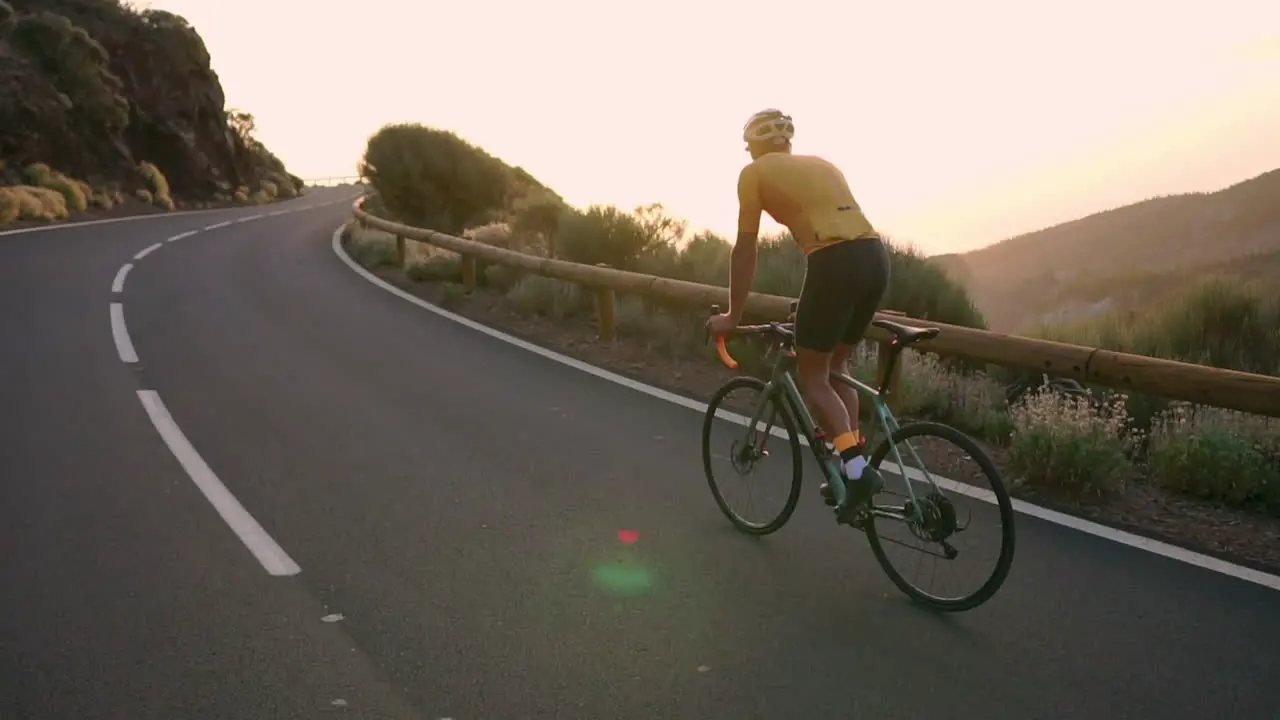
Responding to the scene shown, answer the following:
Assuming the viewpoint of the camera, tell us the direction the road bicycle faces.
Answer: facing away from the viewer and to the left of the viewer

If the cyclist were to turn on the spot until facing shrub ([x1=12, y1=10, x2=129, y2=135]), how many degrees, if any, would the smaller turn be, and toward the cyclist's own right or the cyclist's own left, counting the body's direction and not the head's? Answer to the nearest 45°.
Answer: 0° — they already face it

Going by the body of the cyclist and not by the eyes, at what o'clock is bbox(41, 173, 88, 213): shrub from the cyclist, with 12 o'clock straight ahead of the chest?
The shrub is roughly at 12 o'clock from the cyclist.

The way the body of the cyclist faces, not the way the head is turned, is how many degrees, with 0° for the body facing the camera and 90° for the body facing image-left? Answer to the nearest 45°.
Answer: approximately 135°

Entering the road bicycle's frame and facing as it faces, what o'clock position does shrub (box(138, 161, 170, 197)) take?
The shrub is roughly at 12 o'clock from the road bicycle.

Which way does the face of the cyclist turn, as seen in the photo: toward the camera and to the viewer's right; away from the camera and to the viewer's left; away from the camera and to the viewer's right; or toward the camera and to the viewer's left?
away from the camera and to the viewer's left

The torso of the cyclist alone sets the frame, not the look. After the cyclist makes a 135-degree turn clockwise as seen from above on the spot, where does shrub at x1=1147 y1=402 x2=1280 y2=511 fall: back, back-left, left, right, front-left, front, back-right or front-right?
front-left

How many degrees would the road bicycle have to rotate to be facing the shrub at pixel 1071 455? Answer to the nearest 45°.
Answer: approximately 90° to its right

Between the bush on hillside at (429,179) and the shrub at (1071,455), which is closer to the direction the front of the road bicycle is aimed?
the bush on hillside
